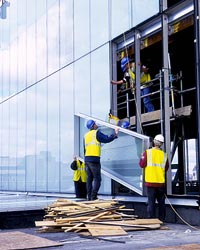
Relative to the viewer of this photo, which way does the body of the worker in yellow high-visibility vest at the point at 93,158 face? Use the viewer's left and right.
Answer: facing away from the viewer and to the right of the viewer

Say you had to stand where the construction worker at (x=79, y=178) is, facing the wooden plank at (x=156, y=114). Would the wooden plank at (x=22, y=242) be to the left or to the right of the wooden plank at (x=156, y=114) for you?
right

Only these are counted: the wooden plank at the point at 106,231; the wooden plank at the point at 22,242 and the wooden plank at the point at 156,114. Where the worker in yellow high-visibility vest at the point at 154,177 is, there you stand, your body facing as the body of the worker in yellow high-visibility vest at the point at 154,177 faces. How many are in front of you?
1

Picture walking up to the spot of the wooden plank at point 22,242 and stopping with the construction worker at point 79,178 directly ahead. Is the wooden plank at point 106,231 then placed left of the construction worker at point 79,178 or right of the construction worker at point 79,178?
right

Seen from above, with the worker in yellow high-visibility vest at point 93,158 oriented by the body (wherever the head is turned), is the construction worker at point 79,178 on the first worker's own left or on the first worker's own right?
on the first worker's own left

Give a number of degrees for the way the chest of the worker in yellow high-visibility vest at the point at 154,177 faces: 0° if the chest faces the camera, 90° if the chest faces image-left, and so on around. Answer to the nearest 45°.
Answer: approximately 180°

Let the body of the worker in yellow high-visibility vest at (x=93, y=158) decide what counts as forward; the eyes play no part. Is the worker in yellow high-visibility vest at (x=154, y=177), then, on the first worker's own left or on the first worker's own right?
on the first worker's own right

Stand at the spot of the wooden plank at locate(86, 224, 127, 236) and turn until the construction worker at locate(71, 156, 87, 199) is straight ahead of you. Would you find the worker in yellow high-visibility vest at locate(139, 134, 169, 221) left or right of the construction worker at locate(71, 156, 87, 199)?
right

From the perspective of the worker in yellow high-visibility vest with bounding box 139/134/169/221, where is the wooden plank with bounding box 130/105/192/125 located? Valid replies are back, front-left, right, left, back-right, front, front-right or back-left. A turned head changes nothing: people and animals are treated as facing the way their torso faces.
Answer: front

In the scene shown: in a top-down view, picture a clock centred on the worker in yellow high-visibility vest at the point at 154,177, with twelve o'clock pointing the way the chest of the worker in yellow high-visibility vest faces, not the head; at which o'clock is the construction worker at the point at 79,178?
The construction worker is roughly at 11 o'clock from the worker in yellow high-visibility vest.
